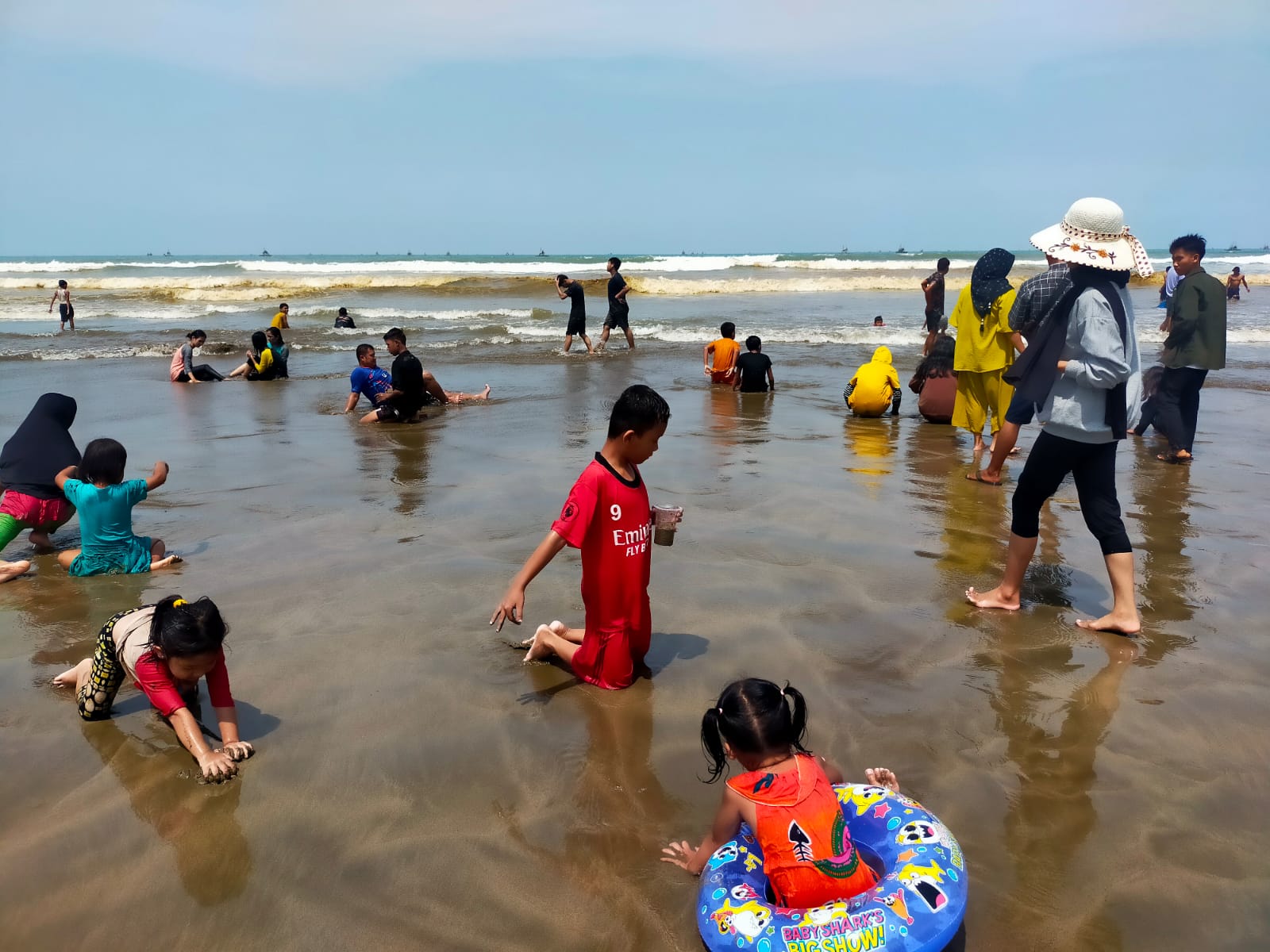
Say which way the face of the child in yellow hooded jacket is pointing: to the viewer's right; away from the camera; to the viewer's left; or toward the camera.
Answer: away from the camera

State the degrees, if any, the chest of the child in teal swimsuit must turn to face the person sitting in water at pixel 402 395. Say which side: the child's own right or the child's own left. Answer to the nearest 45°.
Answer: approximately 45° to the child's own right

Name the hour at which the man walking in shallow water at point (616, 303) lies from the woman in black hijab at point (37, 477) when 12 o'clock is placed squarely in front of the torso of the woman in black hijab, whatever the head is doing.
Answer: The man walking in shallow water is roughly at 12 o'clock from the woman in black hijab.

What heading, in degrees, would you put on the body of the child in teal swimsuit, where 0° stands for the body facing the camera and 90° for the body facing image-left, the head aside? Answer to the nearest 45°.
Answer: approximately 180°

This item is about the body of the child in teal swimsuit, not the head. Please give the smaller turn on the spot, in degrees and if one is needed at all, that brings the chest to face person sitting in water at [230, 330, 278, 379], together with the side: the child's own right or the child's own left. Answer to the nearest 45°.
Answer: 0° — they already face them

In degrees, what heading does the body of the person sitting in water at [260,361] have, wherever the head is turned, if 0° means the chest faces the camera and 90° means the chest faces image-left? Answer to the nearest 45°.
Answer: approximately 90°

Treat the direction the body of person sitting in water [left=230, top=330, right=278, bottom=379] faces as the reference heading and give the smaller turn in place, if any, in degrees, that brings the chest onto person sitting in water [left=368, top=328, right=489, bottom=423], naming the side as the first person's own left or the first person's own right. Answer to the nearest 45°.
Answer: approximately 90° to the first person's own left

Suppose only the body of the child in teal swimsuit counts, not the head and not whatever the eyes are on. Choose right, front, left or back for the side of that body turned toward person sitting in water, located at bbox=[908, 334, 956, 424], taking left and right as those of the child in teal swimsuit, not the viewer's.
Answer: right

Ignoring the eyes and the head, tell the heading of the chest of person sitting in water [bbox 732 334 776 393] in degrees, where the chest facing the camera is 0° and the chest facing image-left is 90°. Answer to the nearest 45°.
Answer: approximately 180°

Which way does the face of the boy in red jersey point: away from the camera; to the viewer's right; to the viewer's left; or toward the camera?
to the viewer's right

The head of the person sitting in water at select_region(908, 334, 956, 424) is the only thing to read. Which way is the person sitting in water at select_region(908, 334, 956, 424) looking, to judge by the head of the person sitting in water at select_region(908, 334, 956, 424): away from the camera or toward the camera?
away from the camera

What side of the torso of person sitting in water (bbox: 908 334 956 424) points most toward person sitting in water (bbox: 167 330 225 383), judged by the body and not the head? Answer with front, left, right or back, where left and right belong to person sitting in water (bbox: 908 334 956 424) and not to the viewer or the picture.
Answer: left

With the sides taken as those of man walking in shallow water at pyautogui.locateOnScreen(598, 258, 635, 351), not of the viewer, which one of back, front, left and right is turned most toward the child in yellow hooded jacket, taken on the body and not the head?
left

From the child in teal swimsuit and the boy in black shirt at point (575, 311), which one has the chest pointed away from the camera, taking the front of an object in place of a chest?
the child in teal swimsuit
